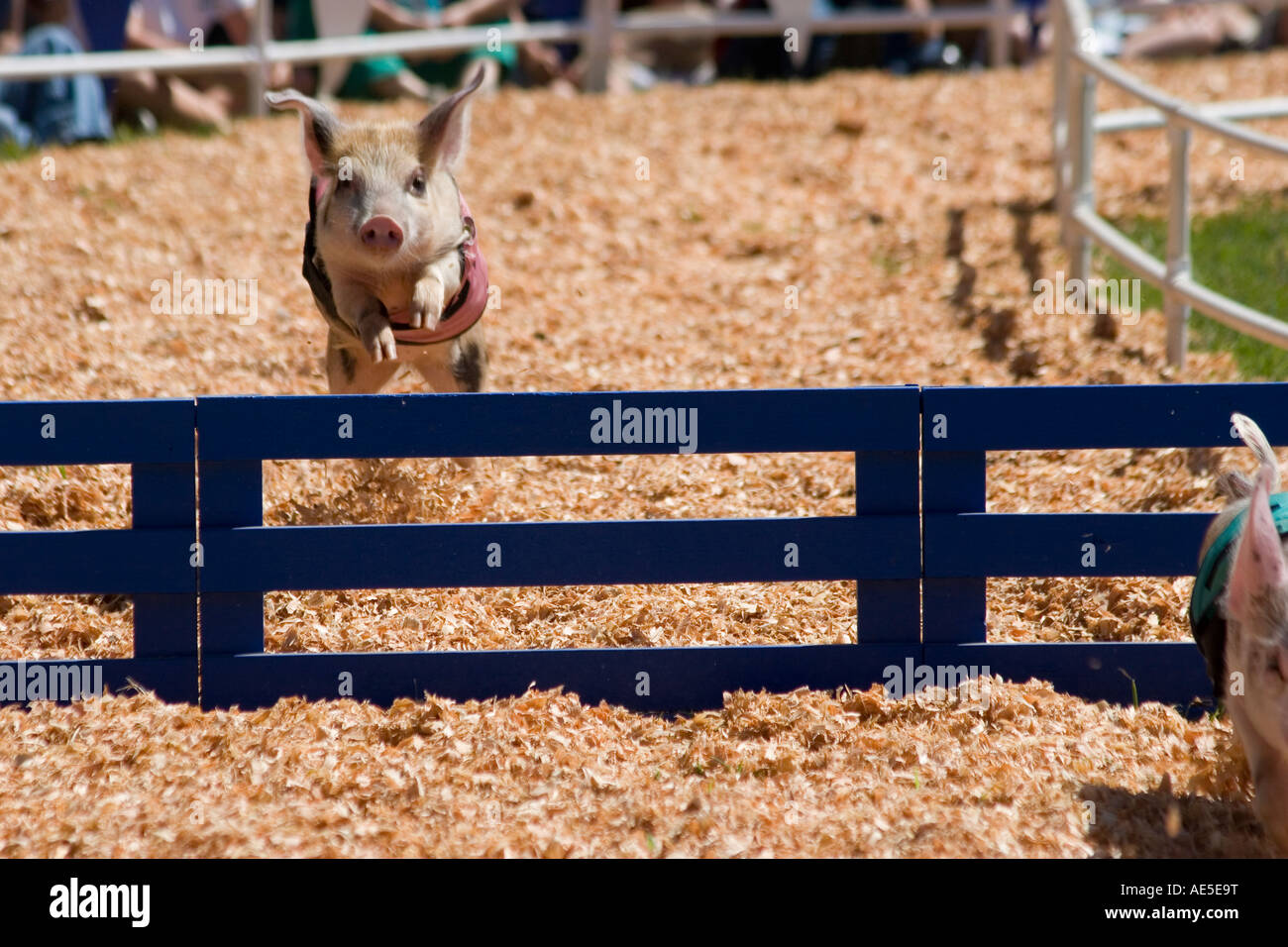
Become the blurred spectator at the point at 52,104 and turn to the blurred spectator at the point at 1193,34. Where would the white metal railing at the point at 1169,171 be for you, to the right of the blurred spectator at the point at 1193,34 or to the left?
right

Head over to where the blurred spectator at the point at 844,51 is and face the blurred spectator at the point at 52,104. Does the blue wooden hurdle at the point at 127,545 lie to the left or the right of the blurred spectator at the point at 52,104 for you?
left

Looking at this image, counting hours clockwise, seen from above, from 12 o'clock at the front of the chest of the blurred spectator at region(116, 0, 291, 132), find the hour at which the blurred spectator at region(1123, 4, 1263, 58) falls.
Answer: the blurred spectator at region(1123, 4, 1263, 58) is roughly at 9 o'clock from the blurred spectator at region(116, 0, 291, 132).

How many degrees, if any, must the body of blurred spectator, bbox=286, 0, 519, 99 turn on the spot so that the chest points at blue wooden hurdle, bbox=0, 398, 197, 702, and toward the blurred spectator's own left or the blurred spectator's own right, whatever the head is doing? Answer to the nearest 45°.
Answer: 0° — they already face it

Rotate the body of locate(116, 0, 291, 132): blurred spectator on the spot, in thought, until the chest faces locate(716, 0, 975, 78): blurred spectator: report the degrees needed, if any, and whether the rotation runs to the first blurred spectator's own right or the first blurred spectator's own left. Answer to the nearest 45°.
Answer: approximately 90° to the first blurred spectator's own left

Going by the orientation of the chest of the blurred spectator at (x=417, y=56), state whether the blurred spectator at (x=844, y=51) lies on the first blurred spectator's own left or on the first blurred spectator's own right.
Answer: on the first blurred spectator's own left

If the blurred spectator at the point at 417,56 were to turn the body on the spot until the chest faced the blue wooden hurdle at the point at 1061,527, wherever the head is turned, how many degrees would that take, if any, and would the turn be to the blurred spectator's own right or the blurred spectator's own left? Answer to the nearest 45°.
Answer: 0° — they already face it

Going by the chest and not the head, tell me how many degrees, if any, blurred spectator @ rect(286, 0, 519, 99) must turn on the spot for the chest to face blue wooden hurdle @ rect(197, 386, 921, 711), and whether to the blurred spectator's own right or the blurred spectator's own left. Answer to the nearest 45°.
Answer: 0° — they already face it

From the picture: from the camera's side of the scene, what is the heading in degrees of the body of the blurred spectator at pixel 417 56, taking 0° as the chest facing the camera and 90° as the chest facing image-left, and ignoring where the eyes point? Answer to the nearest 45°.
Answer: approximately 0°

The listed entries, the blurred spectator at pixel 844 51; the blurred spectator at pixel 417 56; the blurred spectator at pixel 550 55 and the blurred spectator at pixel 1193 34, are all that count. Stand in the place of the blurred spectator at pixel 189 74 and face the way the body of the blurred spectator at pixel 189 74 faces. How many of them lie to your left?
4

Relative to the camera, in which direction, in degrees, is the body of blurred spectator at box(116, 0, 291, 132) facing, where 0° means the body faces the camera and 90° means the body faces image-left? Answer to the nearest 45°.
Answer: approximately 0°

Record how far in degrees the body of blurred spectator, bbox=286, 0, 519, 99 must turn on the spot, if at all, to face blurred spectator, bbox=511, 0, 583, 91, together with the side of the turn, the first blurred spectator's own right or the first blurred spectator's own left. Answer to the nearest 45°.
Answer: approximately 135° to the first blurred spectator's own left
